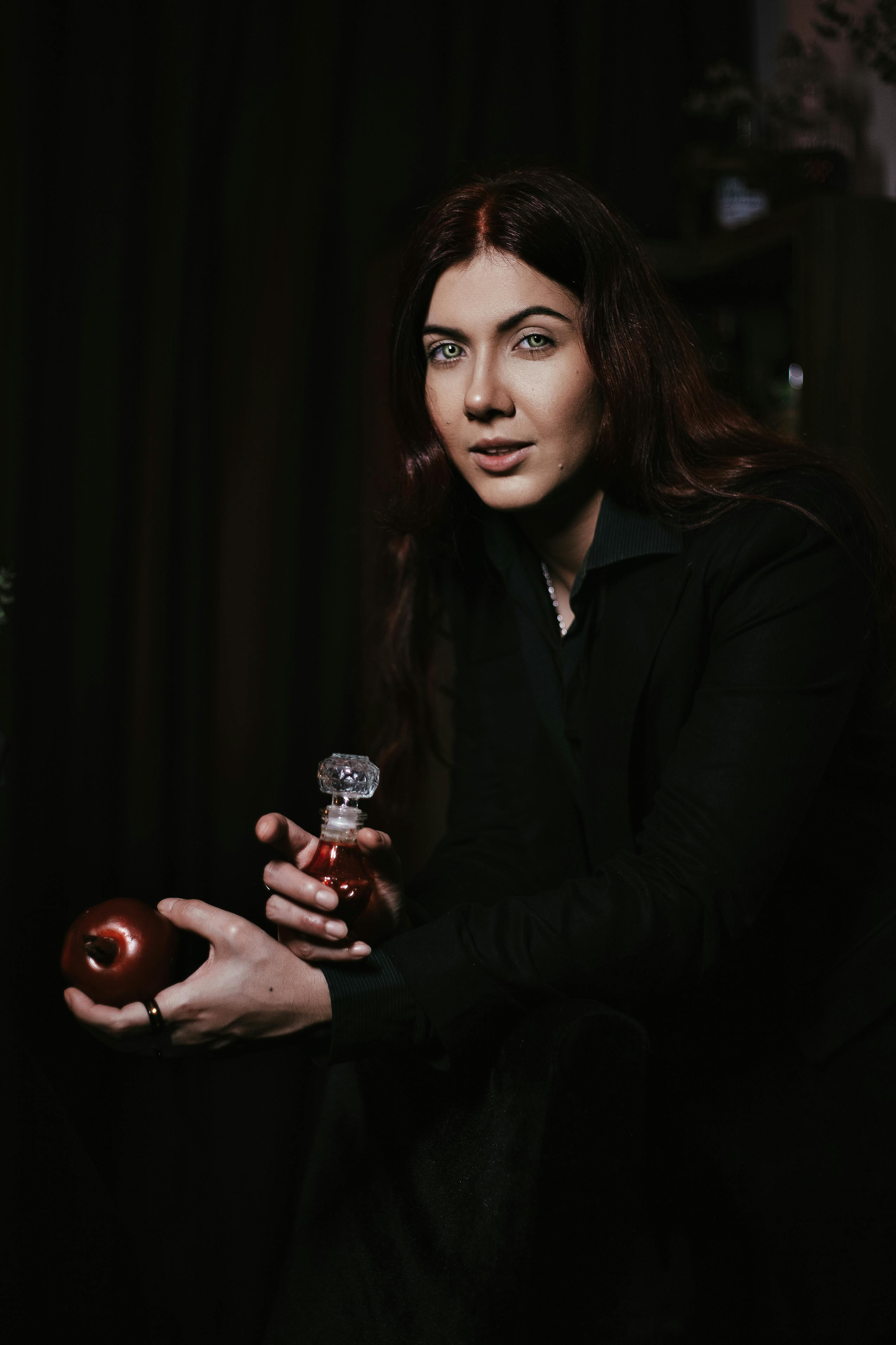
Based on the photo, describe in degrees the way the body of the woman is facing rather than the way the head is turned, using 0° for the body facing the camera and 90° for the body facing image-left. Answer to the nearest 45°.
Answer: approximately 45°

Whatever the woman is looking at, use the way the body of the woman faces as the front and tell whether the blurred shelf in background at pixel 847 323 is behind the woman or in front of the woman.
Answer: behind
